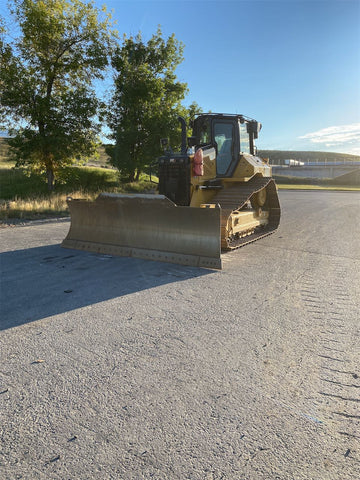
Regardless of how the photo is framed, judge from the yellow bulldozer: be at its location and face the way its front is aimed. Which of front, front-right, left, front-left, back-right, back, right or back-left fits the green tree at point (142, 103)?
back-right

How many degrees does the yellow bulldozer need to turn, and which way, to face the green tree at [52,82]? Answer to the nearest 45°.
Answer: approximately 90° to its right

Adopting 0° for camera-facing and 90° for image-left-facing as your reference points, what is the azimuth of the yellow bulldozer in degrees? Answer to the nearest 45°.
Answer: approximately 45°
